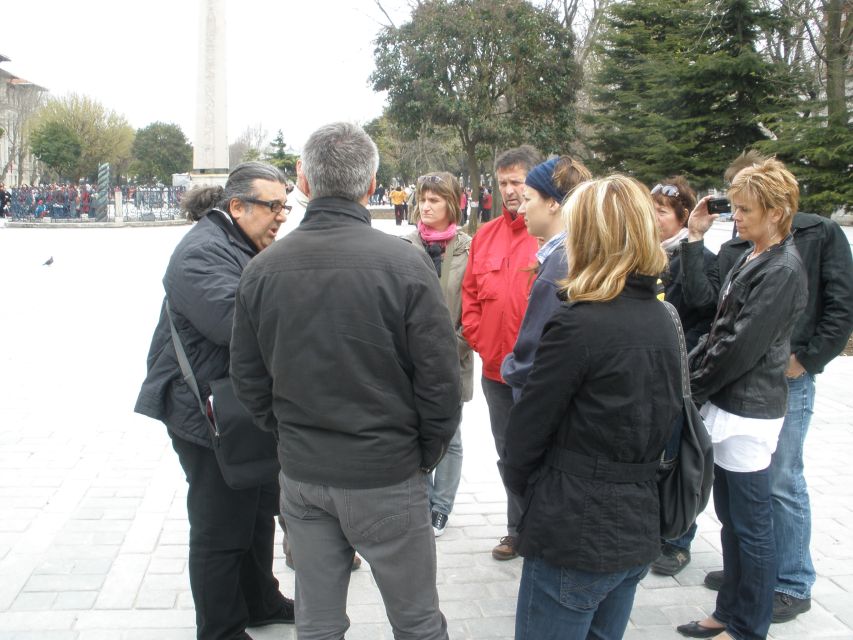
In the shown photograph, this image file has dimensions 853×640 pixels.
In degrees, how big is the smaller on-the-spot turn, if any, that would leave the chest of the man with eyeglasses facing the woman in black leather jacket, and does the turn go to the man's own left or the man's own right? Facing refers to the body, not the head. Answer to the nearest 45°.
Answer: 0° — they already face them

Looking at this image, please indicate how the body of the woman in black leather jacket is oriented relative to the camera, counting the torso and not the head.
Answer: to the viewer's left

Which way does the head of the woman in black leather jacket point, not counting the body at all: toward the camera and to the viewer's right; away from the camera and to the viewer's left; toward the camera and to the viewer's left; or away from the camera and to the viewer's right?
toward the camera and to the viewer's left

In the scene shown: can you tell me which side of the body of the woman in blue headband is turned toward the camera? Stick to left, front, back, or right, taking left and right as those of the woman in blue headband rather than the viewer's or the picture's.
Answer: left

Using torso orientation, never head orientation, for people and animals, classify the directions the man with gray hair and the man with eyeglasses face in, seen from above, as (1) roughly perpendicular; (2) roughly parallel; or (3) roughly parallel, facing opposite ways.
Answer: roughly perpendicular

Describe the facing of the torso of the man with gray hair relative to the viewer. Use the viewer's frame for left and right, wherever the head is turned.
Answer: facing away from the viewer

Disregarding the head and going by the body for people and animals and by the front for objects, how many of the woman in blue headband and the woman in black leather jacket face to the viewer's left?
2

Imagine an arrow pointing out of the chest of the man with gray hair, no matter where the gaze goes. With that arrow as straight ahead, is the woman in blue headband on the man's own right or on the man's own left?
on the man's own right

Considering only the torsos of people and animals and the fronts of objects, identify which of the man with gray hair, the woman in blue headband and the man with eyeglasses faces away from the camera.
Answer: the man with gray hair

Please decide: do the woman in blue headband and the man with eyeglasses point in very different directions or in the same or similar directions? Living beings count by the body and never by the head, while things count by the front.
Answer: very different directions

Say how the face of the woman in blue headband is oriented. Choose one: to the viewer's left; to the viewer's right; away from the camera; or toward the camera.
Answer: to the viewer's left

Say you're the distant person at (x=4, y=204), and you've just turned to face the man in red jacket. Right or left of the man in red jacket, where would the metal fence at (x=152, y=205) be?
left

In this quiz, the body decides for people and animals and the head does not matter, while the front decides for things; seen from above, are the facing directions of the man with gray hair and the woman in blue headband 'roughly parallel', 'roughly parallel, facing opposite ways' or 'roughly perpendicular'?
roughly perpendicular

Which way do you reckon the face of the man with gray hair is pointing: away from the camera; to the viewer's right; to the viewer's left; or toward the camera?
away from the camera

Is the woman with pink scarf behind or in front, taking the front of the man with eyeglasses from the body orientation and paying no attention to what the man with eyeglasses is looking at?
in front

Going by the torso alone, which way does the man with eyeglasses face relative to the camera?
to the viewer's right

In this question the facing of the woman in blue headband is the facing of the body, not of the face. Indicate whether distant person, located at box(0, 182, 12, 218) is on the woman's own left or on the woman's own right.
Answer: on the woman's own right
